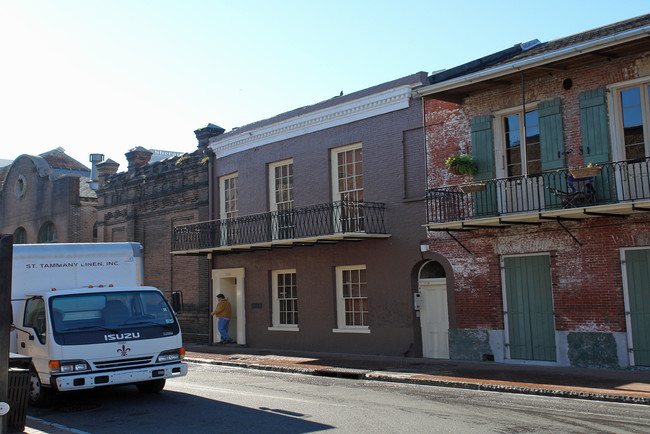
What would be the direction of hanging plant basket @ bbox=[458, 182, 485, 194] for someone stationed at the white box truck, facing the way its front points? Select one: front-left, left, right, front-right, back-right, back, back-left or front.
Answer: front-left

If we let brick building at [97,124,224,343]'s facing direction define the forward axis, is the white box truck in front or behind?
in front

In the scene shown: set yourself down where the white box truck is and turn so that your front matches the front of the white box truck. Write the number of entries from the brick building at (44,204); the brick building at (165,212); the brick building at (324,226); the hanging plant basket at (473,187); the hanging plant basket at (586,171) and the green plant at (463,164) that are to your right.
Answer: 0

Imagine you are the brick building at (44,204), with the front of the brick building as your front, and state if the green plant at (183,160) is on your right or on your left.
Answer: on your left

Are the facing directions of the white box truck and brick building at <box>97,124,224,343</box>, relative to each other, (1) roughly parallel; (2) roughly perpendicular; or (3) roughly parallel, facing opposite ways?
roughly perpendicular

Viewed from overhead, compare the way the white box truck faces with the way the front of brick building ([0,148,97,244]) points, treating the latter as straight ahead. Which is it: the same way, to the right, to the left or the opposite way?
to the left

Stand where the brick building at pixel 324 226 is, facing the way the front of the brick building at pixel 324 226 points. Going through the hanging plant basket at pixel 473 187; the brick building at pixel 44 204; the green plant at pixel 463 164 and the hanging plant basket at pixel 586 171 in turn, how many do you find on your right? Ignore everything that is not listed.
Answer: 1

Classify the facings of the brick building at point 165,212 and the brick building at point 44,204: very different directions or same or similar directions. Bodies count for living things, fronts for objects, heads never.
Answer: same or similar directions

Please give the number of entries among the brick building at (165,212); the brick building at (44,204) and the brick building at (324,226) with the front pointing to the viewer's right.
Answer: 0

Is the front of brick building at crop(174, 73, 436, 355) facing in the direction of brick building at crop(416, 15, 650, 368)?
no

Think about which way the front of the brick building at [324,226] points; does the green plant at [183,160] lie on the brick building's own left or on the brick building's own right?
on the brick building's own right

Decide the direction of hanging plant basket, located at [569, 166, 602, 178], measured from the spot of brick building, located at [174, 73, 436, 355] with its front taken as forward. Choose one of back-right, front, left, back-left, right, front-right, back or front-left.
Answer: left

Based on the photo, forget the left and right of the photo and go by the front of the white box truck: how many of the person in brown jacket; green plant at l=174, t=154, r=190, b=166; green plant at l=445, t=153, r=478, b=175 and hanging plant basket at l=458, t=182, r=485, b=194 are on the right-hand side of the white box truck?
0

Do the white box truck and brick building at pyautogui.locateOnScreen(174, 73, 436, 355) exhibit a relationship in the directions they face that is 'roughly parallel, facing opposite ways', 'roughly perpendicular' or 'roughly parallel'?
roughly perpendicular

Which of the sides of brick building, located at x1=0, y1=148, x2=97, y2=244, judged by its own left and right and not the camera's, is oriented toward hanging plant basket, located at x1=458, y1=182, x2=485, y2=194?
left

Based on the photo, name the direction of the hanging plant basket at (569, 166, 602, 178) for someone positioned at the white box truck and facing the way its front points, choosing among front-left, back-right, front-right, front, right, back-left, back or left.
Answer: front-left

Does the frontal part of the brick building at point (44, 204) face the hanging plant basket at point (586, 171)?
no

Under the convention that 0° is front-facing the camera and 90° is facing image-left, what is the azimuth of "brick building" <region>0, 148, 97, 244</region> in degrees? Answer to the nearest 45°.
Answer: approximately 45°

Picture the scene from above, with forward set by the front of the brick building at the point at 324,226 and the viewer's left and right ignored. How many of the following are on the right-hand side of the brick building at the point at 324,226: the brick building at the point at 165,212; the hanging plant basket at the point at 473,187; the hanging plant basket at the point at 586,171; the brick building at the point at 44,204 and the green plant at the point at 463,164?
2

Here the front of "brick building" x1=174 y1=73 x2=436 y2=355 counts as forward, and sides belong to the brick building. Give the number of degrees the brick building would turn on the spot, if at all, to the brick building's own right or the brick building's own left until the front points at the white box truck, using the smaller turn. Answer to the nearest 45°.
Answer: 0° — it already faces it

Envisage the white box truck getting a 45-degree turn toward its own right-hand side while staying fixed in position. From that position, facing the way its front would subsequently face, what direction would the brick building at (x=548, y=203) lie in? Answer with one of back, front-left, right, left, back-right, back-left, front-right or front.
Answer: left

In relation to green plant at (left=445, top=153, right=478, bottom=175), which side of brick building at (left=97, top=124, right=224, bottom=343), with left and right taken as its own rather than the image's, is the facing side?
left

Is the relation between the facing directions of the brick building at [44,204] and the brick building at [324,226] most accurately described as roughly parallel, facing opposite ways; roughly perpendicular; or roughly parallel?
roughly parallel
